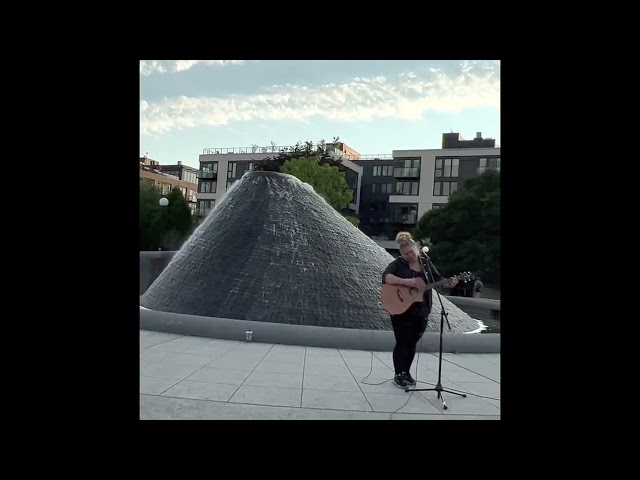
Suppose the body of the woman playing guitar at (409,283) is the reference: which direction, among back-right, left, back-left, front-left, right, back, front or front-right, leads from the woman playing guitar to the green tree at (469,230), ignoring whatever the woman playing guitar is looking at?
back-left

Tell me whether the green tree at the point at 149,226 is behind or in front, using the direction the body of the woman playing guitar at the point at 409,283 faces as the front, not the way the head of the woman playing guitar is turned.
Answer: behind

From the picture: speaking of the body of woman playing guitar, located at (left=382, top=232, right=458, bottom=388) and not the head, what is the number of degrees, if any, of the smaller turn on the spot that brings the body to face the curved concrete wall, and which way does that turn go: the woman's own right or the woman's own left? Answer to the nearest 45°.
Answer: approximately 180°

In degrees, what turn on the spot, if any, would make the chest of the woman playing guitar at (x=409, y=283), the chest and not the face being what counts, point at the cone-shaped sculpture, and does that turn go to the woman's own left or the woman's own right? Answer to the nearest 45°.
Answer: approximately 180°

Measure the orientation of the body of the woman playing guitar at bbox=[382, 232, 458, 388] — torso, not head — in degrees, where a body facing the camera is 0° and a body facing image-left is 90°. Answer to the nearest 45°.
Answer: approximately 315°

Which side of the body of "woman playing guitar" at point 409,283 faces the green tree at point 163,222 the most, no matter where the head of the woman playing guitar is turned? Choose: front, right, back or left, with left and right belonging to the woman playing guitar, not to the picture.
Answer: back
